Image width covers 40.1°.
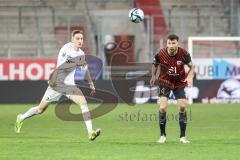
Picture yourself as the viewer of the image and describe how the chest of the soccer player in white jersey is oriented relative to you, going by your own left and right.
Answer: facing the viewer and to the right of the viewer

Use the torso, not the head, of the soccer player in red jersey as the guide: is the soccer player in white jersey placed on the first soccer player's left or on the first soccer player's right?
on the first soccer player's right

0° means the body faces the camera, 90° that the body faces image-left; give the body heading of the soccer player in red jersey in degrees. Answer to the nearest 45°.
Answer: approximately 0°

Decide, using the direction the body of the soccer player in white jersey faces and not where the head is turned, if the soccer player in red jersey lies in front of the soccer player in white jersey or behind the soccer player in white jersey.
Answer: in front

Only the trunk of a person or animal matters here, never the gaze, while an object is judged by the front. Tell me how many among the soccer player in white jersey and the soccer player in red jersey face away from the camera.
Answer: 0
